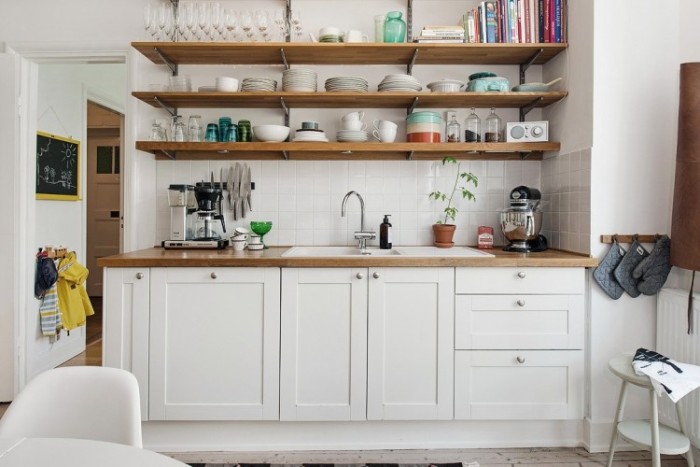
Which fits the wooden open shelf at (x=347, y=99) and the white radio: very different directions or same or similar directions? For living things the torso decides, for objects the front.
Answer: same or similar directions

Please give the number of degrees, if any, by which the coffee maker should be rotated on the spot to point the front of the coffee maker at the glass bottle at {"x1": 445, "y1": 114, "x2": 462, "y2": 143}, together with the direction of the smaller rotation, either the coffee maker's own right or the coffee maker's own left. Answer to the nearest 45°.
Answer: approximately 90° to the coffee maker's own left

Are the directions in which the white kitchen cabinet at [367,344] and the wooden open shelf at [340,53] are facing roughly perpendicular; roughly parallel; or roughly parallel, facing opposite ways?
roughly parallel

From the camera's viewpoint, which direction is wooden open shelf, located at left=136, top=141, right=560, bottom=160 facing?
toward the camera

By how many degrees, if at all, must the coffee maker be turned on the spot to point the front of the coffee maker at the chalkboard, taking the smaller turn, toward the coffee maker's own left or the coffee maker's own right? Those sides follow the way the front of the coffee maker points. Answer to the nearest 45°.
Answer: approximately 135° to the coffee maker's own right

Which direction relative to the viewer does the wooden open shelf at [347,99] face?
toward the camera

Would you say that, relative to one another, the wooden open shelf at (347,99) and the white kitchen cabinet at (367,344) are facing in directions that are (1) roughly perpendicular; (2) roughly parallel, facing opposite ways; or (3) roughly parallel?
roughly parallel

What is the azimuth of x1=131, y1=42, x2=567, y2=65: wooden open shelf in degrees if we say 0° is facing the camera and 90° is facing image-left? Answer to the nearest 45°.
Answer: approximately 0°

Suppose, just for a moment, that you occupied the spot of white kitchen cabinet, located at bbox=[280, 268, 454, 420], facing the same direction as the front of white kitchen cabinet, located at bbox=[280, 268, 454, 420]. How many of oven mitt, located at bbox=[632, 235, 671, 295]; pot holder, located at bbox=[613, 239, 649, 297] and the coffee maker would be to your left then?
2

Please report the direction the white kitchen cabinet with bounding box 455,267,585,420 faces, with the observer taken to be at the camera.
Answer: facing the viewer

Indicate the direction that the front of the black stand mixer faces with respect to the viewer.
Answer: facing the viewer and to the left of the viewer
